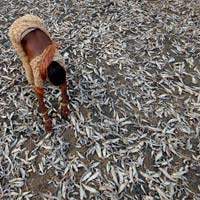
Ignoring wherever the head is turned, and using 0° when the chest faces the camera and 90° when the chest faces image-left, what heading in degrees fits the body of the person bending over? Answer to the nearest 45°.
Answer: approximately 315°
